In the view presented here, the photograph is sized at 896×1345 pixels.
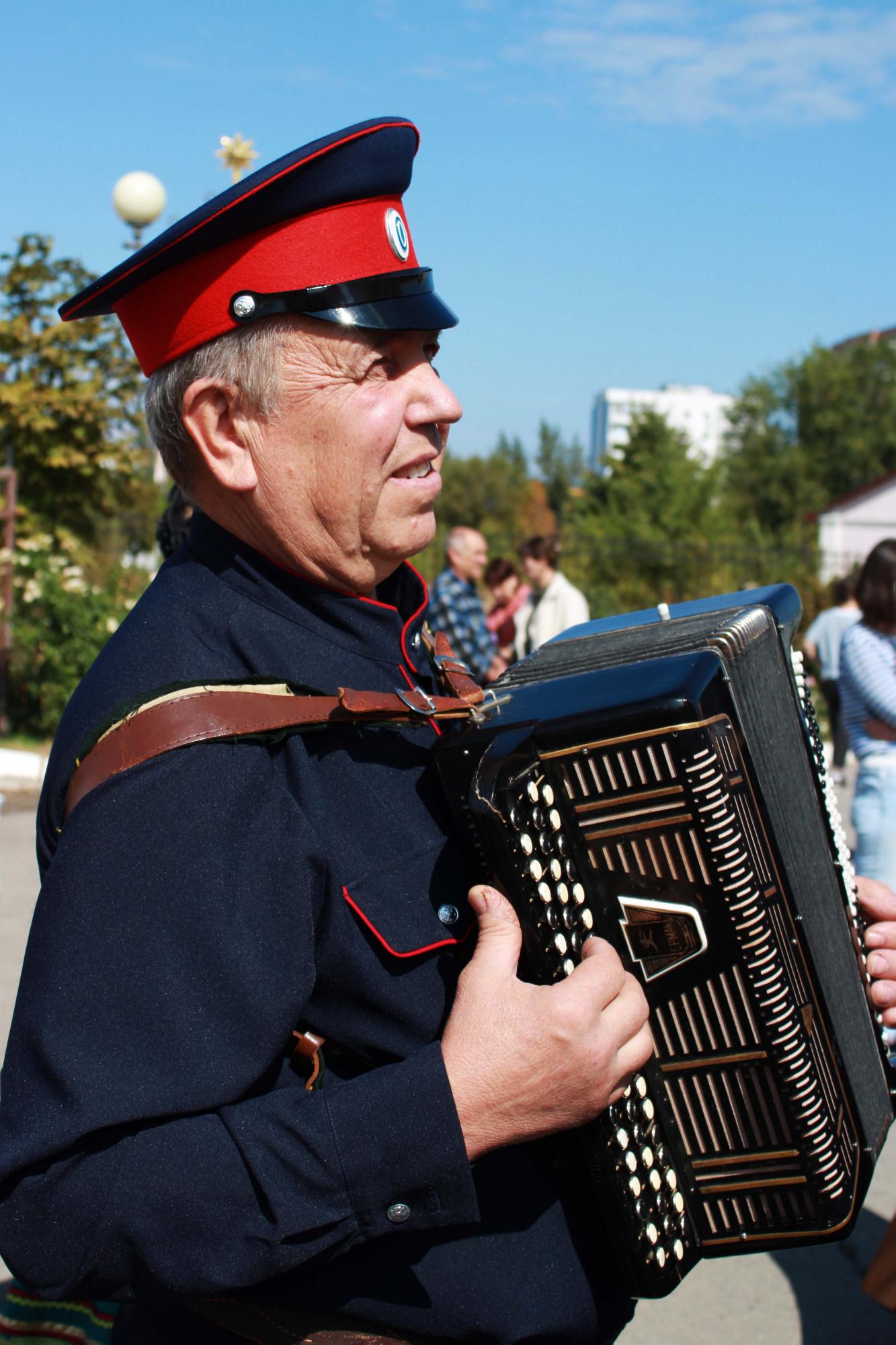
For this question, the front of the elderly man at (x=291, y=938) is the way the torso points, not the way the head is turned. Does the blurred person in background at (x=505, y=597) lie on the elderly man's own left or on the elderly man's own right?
on the elderly man's own left

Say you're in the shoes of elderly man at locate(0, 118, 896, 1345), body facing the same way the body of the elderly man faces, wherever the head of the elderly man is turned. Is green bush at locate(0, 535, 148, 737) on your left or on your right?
on your left

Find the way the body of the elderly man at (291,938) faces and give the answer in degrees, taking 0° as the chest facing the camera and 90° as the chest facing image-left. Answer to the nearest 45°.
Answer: approximately 270°

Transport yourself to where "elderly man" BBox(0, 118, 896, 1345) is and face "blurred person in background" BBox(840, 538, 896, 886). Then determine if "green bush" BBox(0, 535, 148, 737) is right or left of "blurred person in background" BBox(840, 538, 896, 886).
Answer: left

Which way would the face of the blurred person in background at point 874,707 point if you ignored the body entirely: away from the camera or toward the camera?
away from the camera
